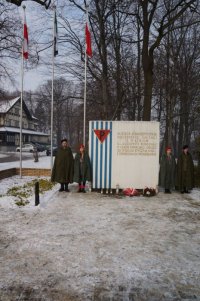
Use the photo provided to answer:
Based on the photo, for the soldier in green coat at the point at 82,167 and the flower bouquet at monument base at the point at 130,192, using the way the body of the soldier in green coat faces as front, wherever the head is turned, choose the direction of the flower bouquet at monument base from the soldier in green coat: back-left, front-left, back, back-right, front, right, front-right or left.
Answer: left

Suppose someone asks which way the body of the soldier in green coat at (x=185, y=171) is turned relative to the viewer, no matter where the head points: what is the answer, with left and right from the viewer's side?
facing the viewer

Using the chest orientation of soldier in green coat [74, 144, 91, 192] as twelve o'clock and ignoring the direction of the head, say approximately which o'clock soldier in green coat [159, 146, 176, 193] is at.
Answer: soldier in green coat [159, 146, 176, 193] is roughly at 9 o'clock from soldier in green coat [74, 144, 91, 192].

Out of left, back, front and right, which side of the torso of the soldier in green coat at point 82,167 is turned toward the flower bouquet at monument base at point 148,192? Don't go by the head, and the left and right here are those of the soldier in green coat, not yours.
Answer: left

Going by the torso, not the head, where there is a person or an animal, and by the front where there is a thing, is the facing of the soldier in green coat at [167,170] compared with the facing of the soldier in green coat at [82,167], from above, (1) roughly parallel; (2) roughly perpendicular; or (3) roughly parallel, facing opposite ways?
roughly parallel

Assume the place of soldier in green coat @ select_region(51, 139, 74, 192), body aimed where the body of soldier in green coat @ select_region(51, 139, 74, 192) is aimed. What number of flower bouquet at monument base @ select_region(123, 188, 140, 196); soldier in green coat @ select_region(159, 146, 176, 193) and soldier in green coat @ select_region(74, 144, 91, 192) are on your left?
3

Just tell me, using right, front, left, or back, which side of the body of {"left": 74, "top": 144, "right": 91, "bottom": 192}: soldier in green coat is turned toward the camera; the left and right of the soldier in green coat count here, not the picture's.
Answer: front

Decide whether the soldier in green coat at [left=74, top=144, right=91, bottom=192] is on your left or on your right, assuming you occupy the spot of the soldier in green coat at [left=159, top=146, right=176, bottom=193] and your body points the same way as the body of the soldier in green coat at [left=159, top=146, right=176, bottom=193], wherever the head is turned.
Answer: on your right

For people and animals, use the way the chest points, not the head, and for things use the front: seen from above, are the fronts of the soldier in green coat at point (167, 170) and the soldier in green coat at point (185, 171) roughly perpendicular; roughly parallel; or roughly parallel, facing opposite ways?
roughly parallel

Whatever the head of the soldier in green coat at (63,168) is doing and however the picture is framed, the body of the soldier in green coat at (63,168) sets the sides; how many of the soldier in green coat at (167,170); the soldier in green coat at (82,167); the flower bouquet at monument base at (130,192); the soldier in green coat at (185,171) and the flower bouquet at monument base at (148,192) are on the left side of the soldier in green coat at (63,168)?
5

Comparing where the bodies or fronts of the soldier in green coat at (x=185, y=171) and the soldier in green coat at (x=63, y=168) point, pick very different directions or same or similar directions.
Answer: same or similar directions

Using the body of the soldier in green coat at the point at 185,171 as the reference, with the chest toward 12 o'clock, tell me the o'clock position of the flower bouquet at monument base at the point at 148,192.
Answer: The flower bouquet at monument base is roughly at 2 o'clock from the soldier in green coat.

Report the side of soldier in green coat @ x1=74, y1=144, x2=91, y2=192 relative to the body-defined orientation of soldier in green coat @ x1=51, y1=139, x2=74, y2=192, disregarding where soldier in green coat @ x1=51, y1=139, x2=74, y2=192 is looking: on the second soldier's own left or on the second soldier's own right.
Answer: on the second soldier's own left

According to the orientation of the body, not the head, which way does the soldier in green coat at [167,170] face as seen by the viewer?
toward the camera

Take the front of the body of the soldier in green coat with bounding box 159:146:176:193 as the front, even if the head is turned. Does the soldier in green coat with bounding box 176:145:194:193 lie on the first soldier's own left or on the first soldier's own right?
on the first soldier's own left
